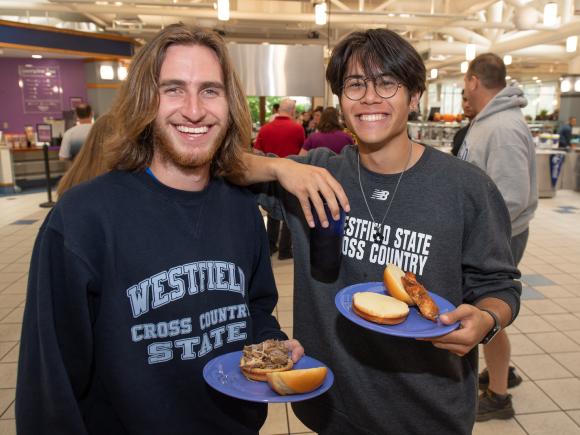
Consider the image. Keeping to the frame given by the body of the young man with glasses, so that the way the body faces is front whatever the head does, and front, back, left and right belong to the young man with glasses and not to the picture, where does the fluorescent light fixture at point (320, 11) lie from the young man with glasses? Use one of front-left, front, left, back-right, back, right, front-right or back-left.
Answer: back

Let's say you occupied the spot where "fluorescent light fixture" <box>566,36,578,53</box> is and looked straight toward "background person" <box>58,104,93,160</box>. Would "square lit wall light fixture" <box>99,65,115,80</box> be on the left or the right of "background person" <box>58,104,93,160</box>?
right

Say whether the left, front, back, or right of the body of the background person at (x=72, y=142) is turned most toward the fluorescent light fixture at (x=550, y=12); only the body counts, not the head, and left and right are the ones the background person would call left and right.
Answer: right

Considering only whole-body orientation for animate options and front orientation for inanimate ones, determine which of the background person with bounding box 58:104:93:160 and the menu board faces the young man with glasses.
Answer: the menu board

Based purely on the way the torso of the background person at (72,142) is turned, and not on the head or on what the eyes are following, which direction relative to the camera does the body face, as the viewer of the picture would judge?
away from the camera

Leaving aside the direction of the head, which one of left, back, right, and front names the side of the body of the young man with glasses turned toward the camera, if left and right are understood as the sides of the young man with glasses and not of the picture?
front

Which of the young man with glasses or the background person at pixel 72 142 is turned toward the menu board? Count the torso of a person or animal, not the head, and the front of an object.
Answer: the background person

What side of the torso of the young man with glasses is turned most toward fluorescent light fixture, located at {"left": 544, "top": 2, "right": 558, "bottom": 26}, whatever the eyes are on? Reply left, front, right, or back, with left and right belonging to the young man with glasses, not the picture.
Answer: back

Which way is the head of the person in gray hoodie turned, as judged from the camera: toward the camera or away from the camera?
away from the camera

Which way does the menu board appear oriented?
toward the camera

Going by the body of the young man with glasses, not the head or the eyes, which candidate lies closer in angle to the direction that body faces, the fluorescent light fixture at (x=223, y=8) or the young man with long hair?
the young man with long hair

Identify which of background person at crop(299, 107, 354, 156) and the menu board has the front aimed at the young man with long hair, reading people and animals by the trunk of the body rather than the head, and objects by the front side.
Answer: the menu board

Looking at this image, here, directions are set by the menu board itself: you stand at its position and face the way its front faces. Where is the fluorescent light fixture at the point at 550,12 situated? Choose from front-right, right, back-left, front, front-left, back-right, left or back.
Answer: front-left

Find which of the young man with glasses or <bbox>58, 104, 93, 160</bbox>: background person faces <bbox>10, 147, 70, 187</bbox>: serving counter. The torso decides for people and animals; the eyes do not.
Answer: the background person
